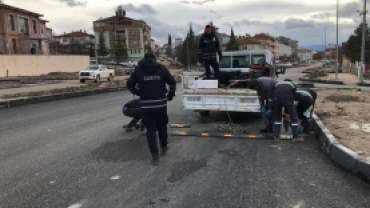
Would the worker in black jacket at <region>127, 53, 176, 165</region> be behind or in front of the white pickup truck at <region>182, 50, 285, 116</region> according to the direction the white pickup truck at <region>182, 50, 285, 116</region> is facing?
behind

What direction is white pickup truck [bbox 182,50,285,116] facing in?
away from the camera

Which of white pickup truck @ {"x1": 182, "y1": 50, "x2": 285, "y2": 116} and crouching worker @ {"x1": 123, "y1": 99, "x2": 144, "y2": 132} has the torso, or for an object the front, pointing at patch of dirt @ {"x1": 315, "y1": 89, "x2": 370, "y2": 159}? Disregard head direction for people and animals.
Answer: the crouching worker

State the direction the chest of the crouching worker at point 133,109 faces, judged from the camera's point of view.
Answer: to the viewer's right

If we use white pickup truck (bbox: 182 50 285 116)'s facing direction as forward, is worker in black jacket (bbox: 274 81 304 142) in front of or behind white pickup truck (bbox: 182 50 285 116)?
behind

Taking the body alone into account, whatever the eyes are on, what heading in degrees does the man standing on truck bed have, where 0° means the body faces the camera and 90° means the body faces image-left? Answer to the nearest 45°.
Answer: approximately 0°

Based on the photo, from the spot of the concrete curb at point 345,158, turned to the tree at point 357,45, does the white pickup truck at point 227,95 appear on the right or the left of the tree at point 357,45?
left

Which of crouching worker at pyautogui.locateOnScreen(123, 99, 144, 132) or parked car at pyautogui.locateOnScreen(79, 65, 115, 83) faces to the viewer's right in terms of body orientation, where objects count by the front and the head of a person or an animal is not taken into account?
the crouching worker
